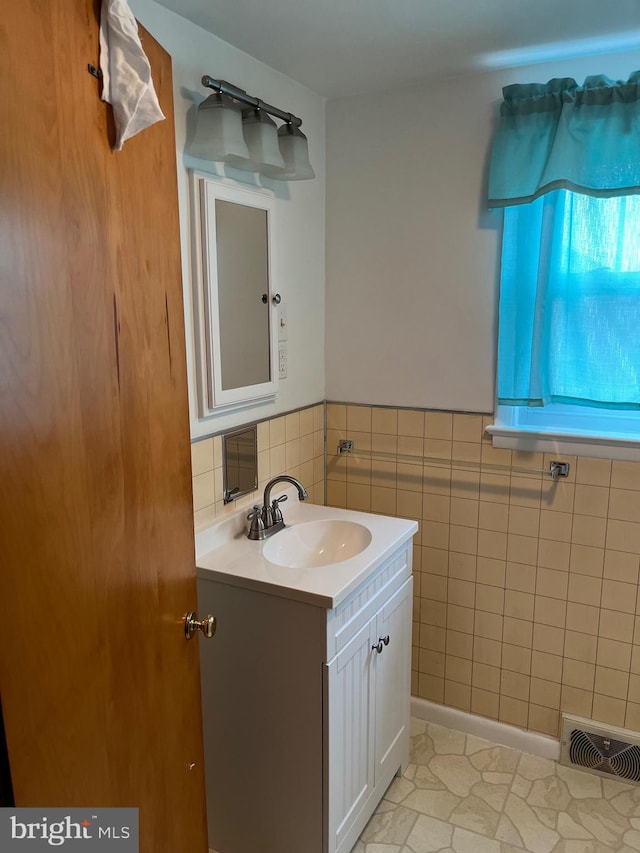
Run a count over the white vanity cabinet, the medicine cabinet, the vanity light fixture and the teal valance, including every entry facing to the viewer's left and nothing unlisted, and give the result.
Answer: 0

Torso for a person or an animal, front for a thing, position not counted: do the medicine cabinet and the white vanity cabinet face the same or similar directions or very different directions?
same or similar directions

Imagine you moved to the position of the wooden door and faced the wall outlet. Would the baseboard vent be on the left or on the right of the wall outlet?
right

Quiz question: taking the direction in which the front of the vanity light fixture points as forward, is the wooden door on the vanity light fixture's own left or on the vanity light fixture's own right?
on the vanity light fixture's own right

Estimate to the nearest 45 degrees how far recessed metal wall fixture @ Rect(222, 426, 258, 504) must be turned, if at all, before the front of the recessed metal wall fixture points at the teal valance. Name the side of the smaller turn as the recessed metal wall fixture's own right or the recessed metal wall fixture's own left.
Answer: approximately 45° to the recessed metal wall fixture's own left

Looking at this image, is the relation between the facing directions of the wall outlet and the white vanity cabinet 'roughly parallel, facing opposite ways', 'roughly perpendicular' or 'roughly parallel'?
roughly parallel

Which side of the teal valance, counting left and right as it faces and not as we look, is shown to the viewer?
front

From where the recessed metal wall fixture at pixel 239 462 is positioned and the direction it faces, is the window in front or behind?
in front

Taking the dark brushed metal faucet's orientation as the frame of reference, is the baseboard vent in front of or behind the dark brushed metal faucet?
in front

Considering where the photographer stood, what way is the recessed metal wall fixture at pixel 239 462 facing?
facing the viewer and to the right of the viewer
